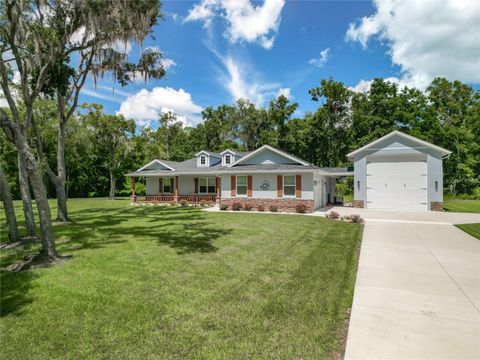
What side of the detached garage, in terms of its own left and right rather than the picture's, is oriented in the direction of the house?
right

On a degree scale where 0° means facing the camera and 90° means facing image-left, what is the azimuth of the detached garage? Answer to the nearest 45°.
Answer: approximately 0°

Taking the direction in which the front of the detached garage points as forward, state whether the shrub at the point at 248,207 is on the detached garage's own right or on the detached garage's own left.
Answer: on the detached garage's own right
